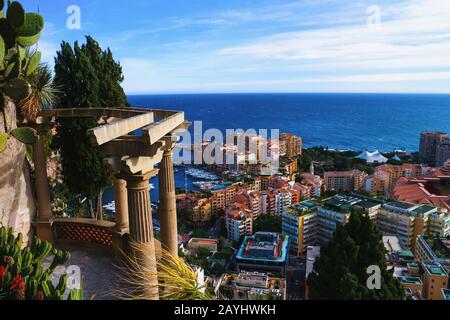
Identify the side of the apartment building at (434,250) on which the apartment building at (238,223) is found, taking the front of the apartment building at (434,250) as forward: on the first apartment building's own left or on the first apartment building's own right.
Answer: on the first apartment building's own right

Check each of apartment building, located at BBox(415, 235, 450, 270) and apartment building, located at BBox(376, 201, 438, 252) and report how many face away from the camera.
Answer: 0

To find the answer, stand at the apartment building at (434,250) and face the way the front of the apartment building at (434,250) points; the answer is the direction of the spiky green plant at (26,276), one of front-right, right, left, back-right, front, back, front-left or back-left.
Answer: front-left

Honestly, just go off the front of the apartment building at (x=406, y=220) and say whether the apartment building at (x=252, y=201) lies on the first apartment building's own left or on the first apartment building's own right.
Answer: on the first apartment building's own right

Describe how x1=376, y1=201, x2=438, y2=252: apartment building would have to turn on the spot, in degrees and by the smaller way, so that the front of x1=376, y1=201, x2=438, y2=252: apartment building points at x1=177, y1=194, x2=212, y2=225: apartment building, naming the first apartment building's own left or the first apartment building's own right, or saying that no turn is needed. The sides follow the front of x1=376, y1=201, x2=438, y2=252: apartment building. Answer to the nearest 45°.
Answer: approximately 45° to the first apartment building's own right

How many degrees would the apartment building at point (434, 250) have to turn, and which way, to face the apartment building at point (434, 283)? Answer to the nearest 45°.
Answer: approximately 45° to its left

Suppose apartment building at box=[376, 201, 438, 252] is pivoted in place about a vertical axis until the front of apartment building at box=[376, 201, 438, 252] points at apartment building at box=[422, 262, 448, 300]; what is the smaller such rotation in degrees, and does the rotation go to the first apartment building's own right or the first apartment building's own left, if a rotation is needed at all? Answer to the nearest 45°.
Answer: approximately 45° to the first apartment building's own left

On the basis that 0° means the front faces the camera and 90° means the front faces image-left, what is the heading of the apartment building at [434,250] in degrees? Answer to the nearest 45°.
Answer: approximately 45°

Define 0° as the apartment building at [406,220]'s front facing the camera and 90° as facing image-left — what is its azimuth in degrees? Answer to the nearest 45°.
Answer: approximately 45°
